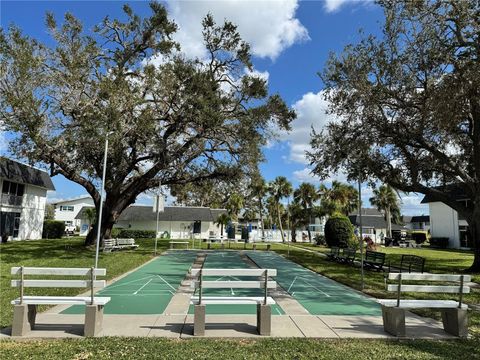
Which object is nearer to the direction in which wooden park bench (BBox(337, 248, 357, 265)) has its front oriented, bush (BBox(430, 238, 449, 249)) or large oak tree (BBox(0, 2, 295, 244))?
the large oak tree

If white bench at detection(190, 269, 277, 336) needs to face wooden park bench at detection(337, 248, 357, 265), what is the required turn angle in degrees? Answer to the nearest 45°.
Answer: approximately 45° to its right

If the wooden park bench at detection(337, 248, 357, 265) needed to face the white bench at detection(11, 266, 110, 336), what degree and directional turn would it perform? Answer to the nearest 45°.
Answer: approximately 45° to its left

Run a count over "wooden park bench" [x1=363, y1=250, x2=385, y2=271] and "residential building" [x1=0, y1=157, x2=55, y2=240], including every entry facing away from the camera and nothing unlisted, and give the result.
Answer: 0

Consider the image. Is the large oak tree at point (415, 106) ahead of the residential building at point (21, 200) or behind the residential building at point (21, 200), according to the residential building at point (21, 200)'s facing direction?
ahead

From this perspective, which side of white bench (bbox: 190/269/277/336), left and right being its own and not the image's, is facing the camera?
back

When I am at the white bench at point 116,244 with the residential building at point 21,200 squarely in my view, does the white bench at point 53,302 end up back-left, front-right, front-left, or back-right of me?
back-left

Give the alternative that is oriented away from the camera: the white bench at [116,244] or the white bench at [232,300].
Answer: the white bench at [232,300]

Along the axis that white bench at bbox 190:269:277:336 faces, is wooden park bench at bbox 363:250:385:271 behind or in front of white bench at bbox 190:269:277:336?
in front

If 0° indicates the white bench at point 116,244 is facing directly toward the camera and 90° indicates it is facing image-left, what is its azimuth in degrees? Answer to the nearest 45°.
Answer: approximately 315°

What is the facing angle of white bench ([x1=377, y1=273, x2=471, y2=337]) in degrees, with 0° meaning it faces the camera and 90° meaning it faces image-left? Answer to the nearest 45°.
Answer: approximately 135°

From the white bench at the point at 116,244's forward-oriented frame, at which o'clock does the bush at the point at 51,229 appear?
The bush is roughly at 7 o'clock from the white bench.
